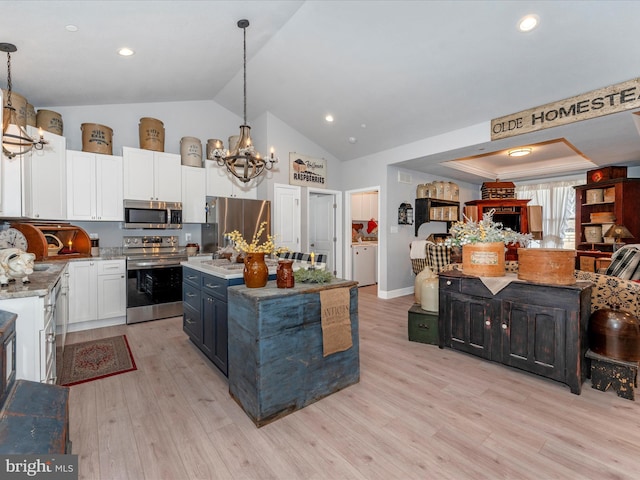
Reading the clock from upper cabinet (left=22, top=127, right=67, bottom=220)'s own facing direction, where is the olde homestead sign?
The olde homestead sign is roughly at 12 o'clock from the upper cabinet.

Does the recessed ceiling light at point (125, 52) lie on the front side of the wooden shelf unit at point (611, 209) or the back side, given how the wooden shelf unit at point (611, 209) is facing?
on the front side

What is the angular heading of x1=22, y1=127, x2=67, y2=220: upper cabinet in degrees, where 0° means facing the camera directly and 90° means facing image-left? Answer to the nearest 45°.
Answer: approximately 315°

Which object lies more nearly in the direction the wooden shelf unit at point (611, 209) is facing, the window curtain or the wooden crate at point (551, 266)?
the wooden crate

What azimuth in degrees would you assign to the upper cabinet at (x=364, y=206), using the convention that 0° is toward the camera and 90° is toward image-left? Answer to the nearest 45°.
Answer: approximately 0°

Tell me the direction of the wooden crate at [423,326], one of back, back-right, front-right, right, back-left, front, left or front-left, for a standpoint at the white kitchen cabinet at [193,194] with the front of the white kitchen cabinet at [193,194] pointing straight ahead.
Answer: front-left

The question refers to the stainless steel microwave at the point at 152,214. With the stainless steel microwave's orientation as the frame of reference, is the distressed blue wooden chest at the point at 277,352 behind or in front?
in front

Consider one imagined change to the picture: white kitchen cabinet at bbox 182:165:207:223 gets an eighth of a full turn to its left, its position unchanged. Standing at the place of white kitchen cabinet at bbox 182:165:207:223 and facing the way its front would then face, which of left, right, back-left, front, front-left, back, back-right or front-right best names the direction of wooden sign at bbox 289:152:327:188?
front-left

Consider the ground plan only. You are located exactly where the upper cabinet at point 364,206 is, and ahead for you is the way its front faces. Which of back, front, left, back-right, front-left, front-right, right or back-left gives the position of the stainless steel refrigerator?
front-right

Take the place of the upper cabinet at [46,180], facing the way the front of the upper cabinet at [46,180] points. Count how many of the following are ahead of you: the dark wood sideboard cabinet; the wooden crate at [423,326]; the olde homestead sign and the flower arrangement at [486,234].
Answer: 4
